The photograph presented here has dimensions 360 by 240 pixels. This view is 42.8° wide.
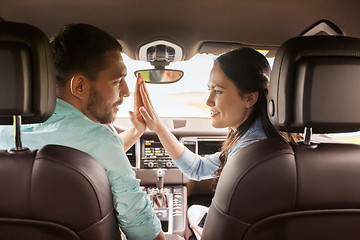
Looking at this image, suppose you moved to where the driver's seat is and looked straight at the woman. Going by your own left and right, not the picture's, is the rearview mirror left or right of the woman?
left

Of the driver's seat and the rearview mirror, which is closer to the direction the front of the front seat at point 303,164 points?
the rearview mirror

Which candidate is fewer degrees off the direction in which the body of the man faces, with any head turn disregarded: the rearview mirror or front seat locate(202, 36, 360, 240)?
the rearview mirror

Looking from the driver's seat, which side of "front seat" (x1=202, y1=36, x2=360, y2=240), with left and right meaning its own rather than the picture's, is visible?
left

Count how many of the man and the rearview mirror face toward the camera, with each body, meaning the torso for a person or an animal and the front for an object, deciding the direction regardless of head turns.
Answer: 1

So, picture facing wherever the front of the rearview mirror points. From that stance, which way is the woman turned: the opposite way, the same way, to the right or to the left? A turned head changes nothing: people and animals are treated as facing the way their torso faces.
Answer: to the right

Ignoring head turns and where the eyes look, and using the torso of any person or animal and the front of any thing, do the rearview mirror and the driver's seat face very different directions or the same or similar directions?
very different directions

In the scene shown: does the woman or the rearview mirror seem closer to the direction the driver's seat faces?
the rearview mirror

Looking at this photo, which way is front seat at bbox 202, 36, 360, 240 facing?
away from the camera

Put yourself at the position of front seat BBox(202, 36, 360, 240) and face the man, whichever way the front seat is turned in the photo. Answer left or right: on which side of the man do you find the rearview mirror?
right

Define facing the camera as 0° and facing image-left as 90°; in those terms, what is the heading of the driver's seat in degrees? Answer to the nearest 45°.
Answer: approximately 180°

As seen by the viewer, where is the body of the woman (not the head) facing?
to the viewer's left
